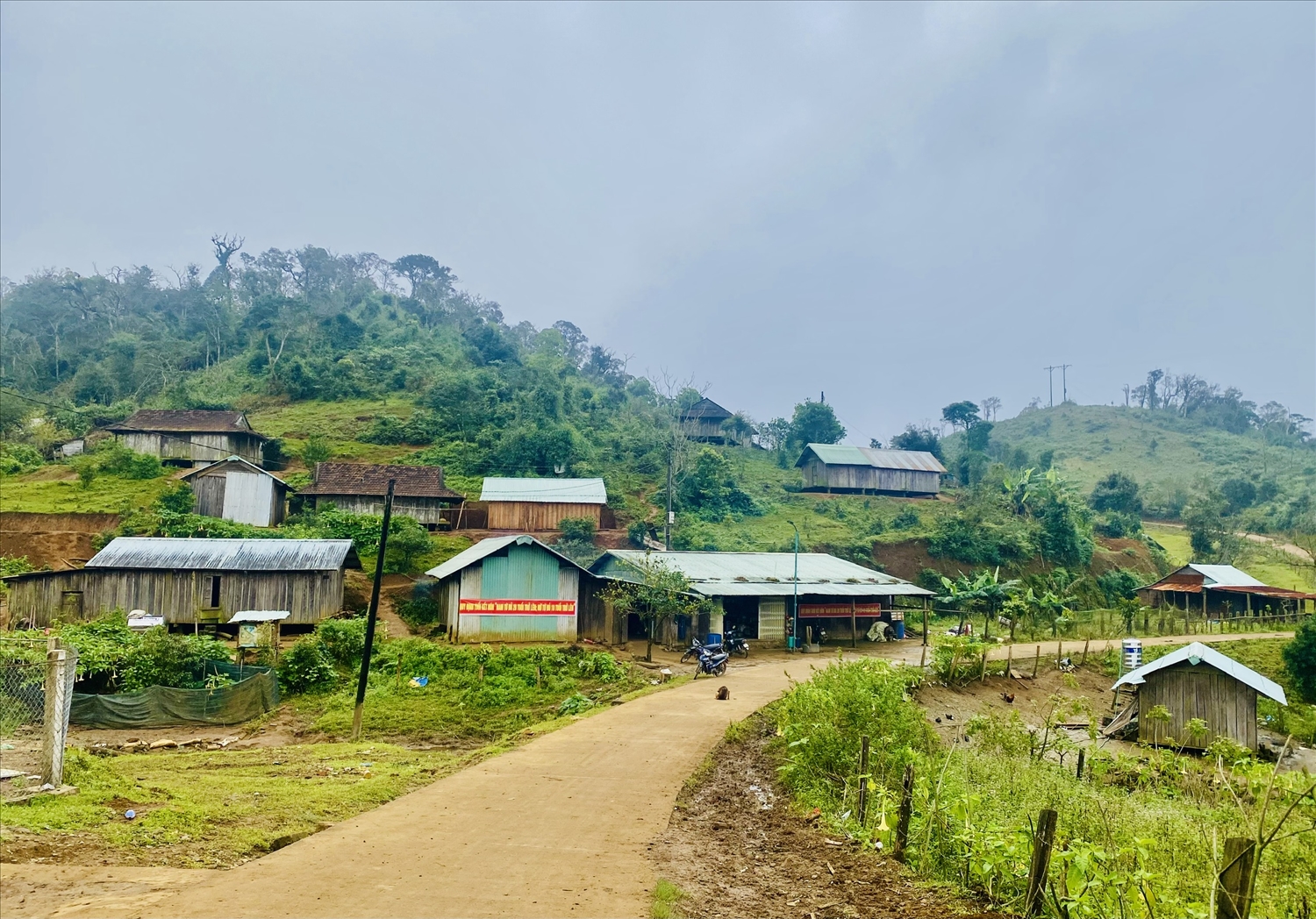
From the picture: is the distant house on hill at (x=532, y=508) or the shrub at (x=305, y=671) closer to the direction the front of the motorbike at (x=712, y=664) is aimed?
the shrub

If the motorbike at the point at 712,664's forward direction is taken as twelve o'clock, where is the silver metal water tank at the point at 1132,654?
The silver metal water tank is roughly at 7 o'clock from the motorbike.

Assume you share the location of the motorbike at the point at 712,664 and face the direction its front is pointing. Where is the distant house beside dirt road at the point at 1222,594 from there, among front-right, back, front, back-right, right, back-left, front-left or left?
back

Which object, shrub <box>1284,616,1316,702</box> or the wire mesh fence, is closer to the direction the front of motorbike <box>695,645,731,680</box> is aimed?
the wire mesh fence

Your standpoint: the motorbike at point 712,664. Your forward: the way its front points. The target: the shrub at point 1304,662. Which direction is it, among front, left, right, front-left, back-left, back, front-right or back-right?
back-left

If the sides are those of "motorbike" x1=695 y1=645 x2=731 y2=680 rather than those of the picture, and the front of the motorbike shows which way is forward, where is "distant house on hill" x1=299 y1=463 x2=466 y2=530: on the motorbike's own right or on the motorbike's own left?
on the motorbike's own right

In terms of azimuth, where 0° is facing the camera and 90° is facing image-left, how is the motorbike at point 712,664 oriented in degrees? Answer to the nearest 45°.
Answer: approximately 45°

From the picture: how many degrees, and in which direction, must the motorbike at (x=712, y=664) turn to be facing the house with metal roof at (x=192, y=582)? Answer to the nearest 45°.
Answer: approximately 45° to its right
